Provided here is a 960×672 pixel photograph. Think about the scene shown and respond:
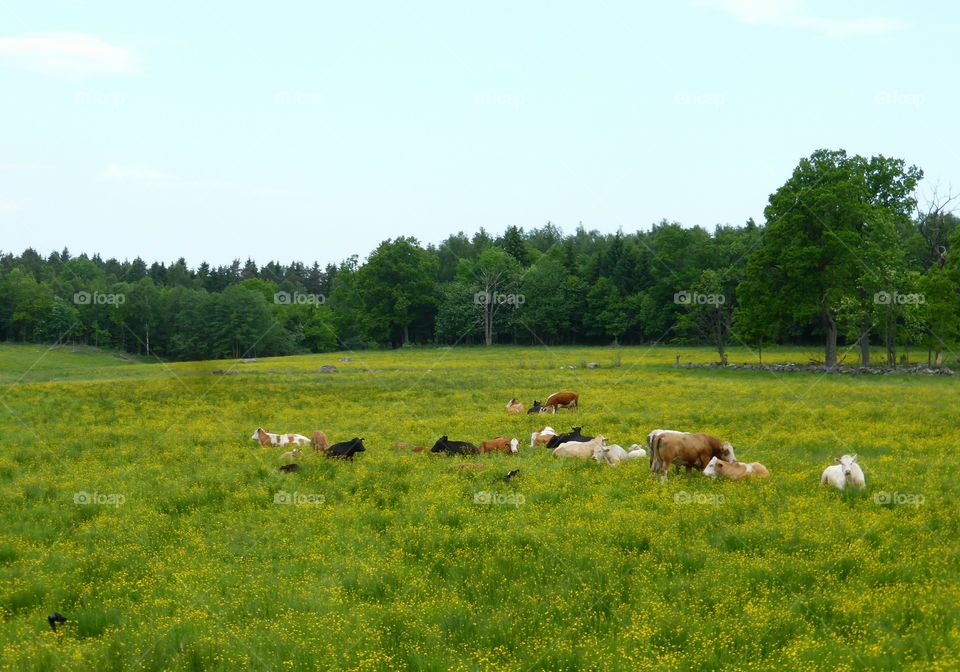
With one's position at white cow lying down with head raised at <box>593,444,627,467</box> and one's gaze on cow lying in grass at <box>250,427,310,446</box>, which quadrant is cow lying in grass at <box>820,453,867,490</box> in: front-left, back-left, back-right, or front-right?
back-left

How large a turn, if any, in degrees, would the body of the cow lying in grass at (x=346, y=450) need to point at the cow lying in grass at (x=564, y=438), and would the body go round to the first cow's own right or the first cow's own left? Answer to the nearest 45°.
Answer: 0° — it already faces it

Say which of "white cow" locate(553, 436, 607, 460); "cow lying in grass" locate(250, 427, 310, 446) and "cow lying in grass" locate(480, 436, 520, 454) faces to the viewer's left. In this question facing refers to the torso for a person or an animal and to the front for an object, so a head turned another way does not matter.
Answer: "cow lying in grass" locate(250, 427, 310, 446)

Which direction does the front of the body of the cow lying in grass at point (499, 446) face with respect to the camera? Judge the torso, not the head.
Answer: to the viewer's right

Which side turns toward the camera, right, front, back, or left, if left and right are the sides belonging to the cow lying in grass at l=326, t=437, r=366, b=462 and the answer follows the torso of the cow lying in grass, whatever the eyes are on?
right

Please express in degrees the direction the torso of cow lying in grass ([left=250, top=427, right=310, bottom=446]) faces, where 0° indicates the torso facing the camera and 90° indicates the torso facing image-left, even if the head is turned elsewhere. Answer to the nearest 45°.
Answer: approximately 90°

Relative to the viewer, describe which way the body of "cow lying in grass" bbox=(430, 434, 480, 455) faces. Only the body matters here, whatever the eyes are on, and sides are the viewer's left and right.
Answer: facing to the left of the viewer

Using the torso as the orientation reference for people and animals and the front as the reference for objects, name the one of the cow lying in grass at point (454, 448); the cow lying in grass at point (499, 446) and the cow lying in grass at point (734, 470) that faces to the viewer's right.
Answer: the cow lying in grass at point (499, 446)

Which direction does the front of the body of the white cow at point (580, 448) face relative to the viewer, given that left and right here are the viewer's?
facing to the right of the viewer

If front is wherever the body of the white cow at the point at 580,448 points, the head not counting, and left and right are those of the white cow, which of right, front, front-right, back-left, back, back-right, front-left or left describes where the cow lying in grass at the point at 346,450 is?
back

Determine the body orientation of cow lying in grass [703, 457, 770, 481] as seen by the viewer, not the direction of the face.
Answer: to the viewer's left

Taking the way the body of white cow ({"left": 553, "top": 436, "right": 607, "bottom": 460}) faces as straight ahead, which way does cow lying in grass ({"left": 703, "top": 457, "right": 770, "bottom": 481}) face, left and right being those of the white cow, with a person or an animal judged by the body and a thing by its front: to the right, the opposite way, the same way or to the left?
the opposite way

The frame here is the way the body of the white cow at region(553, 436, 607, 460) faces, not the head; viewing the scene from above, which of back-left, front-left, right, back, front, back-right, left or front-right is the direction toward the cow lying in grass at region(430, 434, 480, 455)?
back
